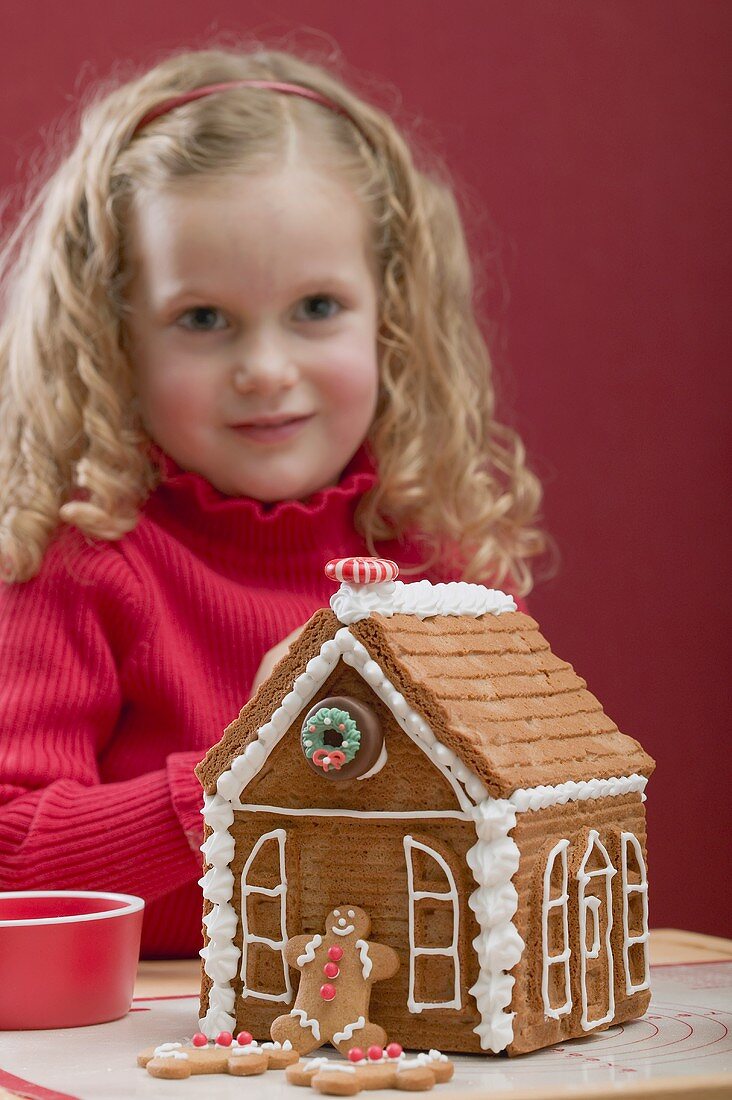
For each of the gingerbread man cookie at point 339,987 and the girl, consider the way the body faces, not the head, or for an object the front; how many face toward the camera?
2

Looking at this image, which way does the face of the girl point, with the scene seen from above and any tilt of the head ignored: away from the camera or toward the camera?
toward the camera

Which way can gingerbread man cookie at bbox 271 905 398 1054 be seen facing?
toward the camera

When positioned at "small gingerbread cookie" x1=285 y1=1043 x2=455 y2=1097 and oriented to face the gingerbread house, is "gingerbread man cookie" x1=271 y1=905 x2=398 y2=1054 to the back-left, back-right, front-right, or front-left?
front-left

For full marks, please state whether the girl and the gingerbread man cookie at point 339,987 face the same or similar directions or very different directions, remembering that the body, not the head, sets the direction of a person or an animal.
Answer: same or similar directions

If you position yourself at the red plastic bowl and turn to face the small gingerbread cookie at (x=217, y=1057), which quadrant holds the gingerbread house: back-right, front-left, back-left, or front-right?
front-left
